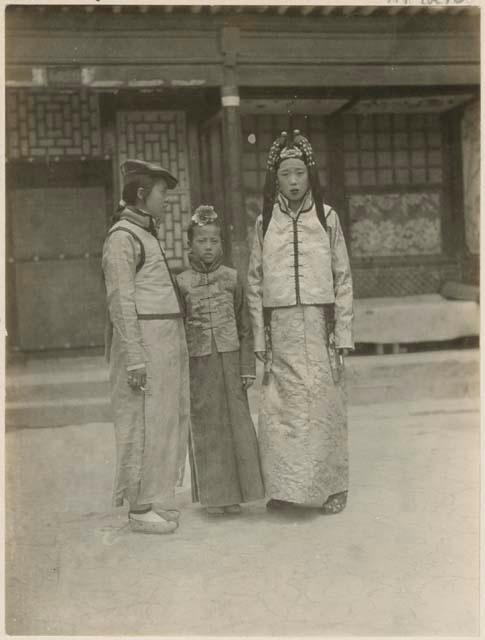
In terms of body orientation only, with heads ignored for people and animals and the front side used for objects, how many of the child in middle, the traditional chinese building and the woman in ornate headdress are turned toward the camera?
3

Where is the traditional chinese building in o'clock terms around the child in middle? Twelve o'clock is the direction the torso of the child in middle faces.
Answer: The traditional chinese building is roughly at 6 o'clock from the child in middle.

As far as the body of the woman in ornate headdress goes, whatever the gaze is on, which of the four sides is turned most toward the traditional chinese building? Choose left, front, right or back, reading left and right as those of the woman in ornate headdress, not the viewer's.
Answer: back

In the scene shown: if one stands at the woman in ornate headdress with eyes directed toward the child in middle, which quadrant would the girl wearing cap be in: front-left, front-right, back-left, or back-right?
front-left

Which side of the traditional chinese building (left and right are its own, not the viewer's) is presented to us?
front

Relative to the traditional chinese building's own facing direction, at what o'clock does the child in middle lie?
The child in middle is roughly at 12 o'clock from the traditional chinese building.

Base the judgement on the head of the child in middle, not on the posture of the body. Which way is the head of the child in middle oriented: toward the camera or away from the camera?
toward the camera

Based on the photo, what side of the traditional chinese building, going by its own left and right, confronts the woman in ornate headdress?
front

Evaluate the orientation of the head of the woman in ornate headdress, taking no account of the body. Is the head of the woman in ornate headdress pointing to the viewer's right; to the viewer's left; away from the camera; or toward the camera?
toward the camera

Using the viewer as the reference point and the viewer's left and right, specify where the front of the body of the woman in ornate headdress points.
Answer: facing the viewer

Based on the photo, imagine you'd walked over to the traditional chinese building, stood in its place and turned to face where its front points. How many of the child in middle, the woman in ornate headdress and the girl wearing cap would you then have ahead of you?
3
